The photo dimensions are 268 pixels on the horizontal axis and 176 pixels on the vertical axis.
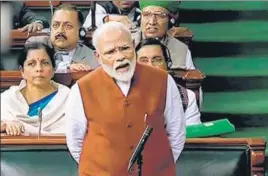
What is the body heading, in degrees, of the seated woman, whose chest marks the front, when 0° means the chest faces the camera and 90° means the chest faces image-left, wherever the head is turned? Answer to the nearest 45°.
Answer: approximately 0°

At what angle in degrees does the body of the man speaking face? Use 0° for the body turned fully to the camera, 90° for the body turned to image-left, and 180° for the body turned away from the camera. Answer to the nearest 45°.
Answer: approximately 0°

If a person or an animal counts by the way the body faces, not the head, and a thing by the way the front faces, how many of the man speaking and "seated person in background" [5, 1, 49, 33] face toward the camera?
2

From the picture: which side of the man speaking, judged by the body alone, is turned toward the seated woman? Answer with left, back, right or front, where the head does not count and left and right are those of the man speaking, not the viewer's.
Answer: right

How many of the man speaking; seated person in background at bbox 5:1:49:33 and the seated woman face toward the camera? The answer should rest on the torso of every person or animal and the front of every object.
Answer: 3

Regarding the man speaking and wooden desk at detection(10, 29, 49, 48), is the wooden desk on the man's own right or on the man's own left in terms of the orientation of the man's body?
on the man's own right

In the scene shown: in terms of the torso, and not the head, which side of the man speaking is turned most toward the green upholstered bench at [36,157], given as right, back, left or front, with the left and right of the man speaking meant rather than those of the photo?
right

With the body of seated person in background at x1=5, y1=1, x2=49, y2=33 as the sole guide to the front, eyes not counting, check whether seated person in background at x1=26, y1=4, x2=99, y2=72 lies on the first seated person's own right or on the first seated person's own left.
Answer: on the first seated person's own left
